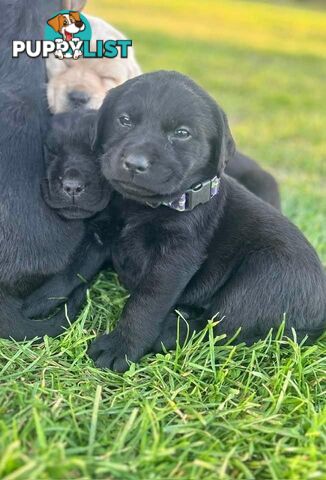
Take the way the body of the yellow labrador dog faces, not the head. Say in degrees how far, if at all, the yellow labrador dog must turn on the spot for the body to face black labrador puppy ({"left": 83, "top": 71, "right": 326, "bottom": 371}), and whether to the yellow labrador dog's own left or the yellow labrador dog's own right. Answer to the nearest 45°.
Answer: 0° — it already faces it

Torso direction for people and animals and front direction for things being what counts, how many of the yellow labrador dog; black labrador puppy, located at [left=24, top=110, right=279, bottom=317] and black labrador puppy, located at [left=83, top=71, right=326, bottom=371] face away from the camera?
0

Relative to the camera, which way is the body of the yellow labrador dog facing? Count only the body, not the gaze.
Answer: toward the camera

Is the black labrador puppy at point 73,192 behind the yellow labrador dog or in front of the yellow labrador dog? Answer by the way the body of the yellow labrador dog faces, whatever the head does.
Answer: in front

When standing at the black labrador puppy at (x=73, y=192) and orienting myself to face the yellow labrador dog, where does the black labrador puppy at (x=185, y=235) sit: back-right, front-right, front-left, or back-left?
back-right

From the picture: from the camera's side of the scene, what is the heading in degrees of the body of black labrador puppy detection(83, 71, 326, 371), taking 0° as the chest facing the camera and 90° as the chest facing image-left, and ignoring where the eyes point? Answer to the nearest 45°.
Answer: approximately 45°

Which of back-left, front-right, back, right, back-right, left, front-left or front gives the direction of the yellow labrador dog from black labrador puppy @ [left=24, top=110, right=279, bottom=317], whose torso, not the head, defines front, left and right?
back-right

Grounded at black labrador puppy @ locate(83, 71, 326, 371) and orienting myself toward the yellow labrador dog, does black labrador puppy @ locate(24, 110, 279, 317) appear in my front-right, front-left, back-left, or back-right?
front-left

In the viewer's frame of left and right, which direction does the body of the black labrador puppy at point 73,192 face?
facing the viewer and to the left of the viewer

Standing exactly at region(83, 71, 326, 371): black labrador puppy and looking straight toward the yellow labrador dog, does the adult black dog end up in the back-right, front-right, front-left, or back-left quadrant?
front-left

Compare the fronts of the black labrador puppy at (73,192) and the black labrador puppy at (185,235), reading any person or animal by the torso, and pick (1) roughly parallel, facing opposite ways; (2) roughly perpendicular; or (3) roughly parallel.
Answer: roughly parallel
